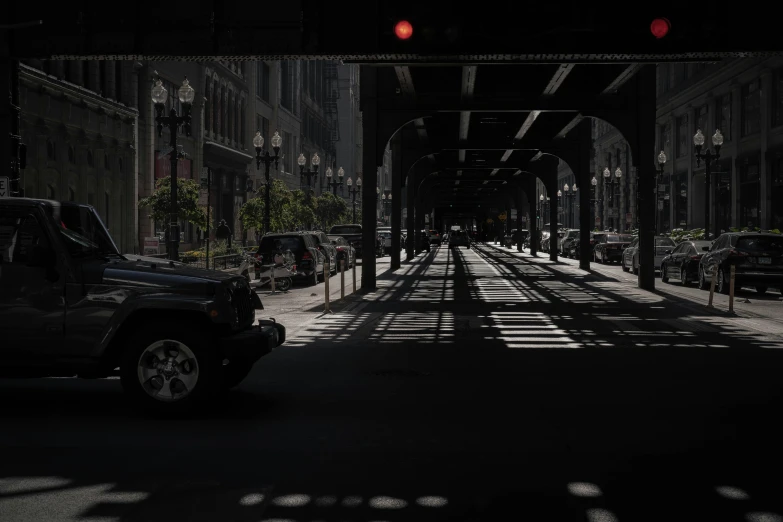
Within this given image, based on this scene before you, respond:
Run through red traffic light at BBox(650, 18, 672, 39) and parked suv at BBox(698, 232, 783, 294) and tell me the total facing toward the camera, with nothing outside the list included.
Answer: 1

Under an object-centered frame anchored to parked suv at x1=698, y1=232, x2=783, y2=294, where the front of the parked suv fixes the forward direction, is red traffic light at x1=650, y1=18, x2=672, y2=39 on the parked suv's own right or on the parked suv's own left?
on the parked suv's own left

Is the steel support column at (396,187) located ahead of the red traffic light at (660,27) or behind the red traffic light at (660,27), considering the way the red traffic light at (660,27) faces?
behind

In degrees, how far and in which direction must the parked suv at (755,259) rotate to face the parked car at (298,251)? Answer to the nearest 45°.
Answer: approximately 45° to its left

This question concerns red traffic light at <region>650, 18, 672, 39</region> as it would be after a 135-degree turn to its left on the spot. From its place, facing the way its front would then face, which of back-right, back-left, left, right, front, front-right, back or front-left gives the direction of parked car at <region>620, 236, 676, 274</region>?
front-left

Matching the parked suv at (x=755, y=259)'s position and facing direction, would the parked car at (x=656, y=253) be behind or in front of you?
in front

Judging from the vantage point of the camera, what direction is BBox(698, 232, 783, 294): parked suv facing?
facing away from the viewer and to the left of the viewer

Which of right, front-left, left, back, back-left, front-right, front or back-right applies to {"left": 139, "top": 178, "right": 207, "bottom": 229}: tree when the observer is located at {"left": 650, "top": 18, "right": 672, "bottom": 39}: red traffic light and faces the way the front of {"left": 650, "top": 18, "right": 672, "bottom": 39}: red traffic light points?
back-right

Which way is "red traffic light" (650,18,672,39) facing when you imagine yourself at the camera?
facing the viewer

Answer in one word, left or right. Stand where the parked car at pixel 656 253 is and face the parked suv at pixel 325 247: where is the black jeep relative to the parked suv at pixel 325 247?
left

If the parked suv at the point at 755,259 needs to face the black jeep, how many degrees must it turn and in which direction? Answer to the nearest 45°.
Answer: approximately 135° to its left

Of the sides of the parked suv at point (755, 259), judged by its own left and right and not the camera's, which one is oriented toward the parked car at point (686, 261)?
front
